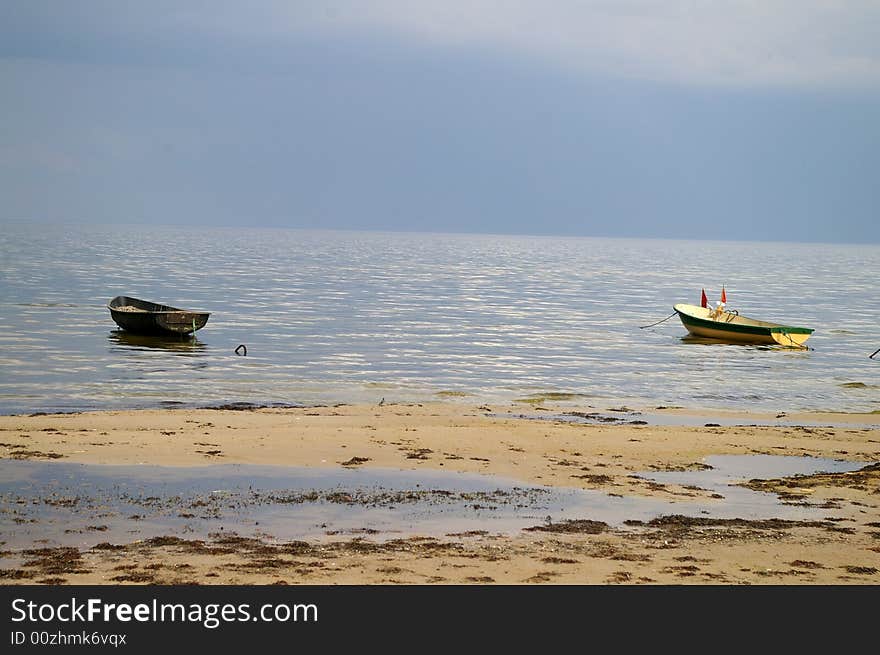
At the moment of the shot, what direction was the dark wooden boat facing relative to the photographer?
facing away from the viewer and to the left of the viewer
